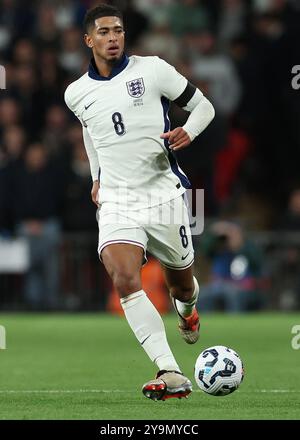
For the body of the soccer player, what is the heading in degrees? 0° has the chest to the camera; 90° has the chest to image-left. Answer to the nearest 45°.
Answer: approximately 0°
